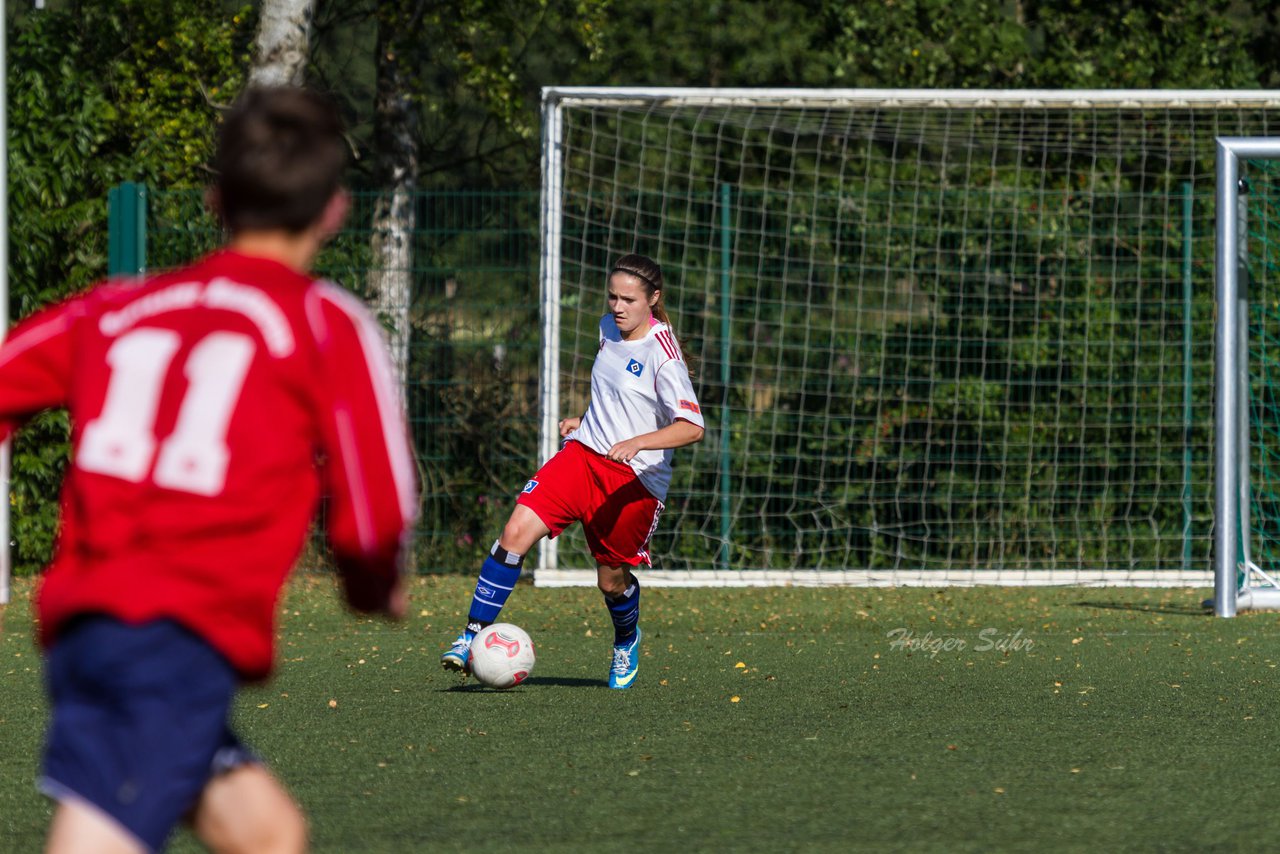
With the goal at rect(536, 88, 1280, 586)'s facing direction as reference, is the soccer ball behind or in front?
in front

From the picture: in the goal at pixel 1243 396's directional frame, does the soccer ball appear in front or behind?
in front

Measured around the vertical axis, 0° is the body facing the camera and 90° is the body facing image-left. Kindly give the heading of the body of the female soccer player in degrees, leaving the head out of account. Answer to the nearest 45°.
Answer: approximately 45°

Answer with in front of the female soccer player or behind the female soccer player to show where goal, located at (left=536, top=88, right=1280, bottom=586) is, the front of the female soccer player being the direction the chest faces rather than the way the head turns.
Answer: behind

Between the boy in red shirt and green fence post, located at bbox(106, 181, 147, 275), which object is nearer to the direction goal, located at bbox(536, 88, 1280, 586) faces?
the boy in red shirt

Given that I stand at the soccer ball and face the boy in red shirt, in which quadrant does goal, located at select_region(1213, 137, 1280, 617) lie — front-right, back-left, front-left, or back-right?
back-left

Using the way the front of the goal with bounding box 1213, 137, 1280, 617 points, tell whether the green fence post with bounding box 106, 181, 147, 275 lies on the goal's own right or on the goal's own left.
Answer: on the goal's own right

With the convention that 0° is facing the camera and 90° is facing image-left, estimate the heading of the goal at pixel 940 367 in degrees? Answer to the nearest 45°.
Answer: approximately 0°

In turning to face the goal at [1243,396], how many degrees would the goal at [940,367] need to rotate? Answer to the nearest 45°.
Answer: approximately 45° to its left

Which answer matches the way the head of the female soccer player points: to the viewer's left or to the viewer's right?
to the viewer's left
